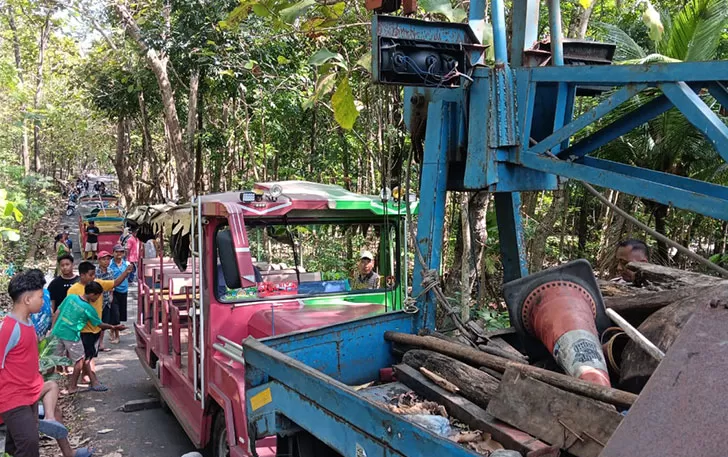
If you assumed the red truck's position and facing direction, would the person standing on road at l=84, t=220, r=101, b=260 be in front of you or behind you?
behind

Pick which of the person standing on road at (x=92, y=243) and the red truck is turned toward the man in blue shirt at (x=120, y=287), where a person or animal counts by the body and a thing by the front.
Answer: the person standing on road

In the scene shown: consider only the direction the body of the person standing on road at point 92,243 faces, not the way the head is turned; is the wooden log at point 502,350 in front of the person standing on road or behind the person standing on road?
in front

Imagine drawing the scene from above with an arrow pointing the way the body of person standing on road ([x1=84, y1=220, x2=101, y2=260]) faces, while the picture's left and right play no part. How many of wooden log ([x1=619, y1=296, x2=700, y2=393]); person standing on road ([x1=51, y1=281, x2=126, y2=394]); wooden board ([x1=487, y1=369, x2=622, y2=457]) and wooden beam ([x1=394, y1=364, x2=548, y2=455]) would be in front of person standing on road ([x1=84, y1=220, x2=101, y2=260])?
4

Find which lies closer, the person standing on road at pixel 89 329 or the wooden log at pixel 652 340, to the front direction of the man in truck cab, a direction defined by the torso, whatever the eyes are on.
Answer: the wooden log

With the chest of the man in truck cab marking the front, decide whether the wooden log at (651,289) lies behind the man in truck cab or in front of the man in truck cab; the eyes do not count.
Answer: in front

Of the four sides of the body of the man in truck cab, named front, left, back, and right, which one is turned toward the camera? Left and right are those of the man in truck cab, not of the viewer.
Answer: front

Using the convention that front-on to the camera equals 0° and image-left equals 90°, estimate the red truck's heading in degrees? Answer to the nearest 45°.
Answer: approximately 315°

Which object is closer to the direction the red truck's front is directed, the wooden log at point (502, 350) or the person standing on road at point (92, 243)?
the wooden log

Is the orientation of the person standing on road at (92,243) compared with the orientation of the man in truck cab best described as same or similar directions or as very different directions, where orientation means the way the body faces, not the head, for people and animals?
same or similar directions

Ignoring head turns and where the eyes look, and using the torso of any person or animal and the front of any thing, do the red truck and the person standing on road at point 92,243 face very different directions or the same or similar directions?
same or similar directions

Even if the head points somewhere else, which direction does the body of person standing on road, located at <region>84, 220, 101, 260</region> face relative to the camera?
toward the camera

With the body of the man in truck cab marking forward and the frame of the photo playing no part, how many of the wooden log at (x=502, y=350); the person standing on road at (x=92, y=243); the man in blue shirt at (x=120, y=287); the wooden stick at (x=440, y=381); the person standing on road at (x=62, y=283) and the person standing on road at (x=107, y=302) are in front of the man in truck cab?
2

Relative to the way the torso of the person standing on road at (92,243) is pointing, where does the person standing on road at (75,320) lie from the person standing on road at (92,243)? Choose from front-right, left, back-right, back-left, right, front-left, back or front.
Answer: front

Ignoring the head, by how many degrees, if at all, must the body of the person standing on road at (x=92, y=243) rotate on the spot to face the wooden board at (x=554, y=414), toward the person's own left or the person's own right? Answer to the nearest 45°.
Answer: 0° — they already face it

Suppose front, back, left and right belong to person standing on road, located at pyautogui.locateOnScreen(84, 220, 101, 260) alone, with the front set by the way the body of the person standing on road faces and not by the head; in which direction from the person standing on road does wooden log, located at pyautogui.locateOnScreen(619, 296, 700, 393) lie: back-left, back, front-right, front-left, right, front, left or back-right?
front

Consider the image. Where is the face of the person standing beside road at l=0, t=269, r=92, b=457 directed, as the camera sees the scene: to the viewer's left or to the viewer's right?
to the viewer's right

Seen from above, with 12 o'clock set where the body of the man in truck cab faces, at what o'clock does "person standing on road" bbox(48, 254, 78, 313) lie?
The person standing on road is roughly at 4 o'clock from the man in truck cab.
